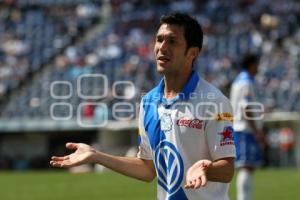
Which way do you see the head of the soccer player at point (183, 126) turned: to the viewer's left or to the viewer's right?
to the viewer's left

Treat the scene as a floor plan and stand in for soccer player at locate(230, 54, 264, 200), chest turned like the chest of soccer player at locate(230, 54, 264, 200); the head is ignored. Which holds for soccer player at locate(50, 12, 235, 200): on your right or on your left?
on your right

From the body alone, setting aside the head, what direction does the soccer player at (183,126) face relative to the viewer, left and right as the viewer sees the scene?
facing the viewer and to the left of the viewer

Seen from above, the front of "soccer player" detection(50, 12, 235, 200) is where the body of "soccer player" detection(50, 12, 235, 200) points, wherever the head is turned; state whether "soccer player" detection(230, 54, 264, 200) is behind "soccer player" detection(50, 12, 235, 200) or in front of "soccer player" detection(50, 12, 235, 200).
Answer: behind
